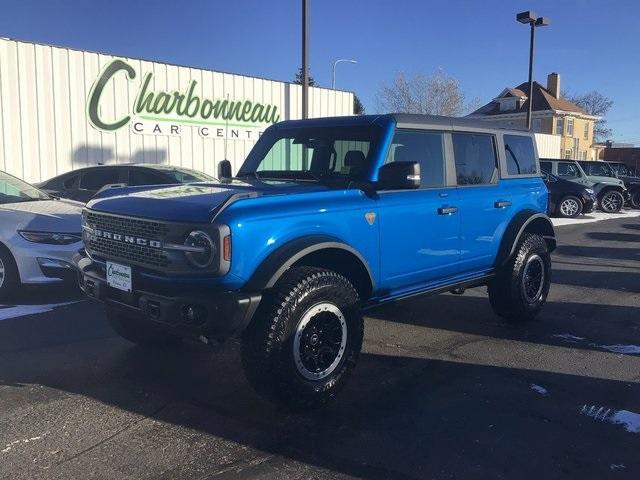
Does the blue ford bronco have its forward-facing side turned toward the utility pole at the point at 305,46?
no

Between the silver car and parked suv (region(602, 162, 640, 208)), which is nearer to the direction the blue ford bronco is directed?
the silver car

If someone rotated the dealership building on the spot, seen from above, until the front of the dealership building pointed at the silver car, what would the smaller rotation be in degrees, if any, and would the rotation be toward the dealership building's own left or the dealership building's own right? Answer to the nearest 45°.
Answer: approximately 45° to the dealership building's own right

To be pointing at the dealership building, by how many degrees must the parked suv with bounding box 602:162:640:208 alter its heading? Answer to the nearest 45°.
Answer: approximately 90° to its right

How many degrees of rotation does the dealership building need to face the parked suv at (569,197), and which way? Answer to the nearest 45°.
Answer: approximately 45° to its left

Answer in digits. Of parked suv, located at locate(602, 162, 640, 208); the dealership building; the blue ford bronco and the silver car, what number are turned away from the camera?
0

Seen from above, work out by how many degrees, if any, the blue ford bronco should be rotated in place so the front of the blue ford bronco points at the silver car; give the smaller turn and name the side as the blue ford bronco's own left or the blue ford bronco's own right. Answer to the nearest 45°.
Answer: approximately 90° to the blue ford bronco's own right

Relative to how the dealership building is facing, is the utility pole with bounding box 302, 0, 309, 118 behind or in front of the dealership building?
in front

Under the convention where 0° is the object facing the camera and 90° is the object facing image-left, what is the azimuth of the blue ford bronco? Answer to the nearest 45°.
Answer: approximately 45°

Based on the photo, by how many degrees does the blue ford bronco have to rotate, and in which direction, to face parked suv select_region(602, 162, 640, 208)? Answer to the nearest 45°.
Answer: approximately 180°

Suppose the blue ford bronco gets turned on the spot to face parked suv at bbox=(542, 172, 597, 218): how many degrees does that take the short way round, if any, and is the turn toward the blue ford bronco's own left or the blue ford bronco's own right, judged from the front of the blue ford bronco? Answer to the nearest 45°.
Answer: approximately 180°

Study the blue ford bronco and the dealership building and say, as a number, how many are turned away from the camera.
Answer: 0

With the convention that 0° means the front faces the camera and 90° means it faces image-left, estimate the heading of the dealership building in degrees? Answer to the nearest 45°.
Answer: approximately 315°

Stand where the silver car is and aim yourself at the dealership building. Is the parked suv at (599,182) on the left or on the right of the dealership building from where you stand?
right

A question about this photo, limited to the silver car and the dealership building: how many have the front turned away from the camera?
0

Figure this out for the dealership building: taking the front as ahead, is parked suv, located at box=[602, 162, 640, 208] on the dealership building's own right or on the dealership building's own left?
on the dealership building's own left

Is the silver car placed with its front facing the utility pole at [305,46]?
no

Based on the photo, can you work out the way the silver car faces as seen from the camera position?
facing the viewer and to the right of the viewer

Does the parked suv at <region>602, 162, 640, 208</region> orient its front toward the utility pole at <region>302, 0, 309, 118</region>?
no
